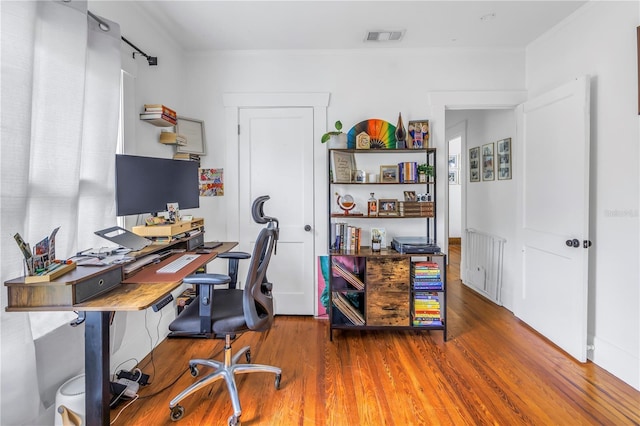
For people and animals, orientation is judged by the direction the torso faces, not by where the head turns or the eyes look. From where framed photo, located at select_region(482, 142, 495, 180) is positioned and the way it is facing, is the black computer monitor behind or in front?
in front

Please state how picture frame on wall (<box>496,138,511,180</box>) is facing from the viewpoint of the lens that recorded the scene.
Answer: facing the viewer and to the left of the viewer

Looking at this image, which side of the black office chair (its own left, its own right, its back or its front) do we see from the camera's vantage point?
left

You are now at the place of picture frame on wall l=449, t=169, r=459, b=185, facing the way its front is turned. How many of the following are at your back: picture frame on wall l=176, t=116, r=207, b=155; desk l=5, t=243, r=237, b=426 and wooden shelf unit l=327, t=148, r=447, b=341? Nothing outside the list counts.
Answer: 0

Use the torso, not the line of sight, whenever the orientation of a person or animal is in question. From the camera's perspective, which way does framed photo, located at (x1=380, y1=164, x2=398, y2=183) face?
toward the camera

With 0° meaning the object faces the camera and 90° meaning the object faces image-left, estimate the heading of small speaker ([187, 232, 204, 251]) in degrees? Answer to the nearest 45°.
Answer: approximately 315°

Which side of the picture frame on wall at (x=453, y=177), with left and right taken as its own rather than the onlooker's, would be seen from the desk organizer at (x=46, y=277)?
front

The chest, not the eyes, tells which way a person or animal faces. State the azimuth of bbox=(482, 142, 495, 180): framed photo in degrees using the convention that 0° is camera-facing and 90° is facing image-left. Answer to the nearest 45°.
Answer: approximately 45°

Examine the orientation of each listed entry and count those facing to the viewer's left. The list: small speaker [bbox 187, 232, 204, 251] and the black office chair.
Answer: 1

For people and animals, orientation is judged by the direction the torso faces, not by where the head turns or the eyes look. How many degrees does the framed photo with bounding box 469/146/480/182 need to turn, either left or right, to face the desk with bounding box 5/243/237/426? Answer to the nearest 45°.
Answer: approximately 45° to its left

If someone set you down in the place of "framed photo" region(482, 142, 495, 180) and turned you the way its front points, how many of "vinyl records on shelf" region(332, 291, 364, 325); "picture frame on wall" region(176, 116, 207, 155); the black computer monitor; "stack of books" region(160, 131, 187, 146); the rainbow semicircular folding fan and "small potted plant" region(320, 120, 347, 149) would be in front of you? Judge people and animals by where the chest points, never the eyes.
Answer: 6

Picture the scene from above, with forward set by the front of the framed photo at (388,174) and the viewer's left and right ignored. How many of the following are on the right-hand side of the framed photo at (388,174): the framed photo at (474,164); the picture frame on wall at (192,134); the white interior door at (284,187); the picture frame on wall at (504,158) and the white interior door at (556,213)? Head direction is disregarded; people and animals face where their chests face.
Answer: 2

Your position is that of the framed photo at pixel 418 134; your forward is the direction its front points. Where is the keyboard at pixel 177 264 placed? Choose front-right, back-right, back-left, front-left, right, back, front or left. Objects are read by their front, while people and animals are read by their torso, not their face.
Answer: front-right

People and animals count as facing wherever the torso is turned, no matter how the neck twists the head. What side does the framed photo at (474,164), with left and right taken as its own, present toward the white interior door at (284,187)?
front

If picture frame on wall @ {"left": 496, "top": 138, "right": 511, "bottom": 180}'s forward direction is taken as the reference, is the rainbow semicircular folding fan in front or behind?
in front

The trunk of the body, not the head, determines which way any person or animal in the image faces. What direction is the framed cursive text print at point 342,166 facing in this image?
toward the camera

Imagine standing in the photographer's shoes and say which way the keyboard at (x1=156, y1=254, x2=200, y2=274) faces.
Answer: facing the viewer and to the right of the viewer

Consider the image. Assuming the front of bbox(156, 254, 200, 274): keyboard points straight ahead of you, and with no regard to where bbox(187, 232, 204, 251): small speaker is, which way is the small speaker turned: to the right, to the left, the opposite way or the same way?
the same way

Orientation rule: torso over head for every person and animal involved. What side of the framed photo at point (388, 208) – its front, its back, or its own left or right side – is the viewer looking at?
front

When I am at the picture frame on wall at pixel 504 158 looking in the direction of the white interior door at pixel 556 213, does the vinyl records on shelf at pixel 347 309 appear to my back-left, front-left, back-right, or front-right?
front-right

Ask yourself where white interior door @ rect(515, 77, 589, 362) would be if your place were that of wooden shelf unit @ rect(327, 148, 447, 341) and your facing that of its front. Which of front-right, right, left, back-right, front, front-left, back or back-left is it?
left
